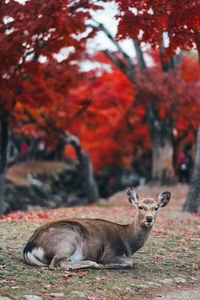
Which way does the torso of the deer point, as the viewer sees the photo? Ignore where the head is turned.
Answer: to the viewer's right
